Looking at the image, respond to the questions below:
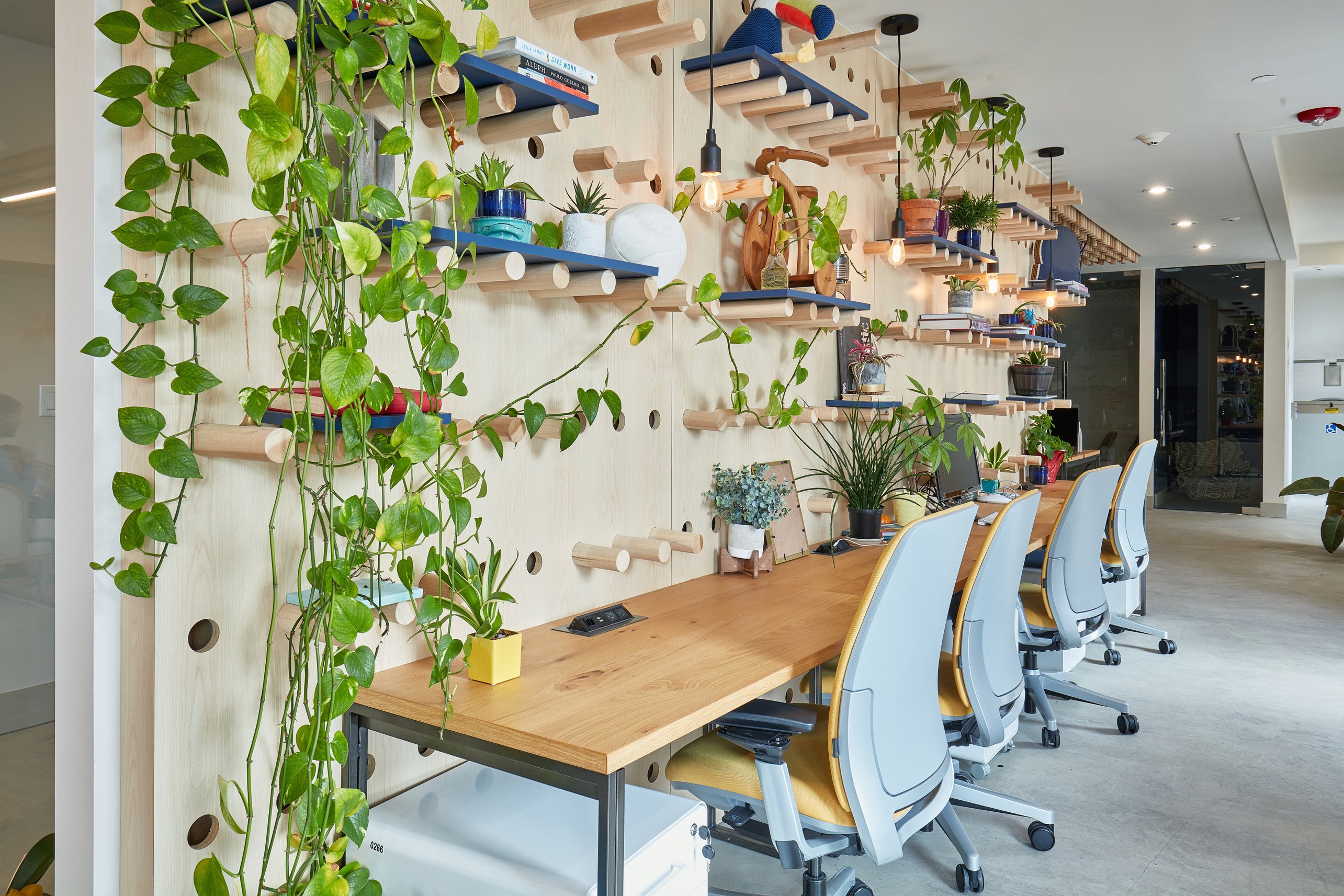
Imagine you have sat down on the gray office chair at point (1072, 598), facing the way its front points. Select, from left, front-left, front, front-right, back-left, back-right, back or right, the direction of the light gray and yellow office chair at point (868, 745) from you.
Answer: back-left

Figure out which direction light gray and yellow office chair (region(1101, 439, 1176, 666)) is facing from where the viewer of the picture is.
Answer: facing to the left of the viewer

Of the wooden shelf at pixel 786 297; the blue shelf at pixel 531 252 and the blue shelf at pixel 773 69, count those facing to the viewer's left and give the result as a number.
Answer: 0

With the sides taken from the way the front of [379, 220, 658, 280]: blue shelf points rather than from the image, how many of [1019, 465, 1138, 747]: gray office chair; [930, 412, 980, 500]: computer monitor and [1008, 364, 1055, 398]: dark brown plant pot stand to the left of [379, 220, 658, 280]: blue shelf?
3

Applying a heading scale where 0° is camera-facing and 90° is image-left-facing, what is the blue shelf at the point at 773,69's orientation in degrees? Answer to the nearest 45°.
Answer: approximately 315°

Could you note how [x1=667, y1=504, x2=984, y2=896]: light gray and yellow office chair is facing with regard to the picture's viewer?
facing away from the viewer and to the left of the viewer

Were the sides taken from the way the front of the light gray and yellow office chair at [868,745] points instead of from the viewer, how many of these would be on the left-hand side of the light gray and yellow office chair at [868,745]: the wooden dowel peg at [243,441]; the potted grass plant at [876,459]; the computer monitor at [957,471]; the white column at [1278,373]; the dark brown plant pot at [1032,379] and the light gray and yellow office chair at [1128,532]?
1

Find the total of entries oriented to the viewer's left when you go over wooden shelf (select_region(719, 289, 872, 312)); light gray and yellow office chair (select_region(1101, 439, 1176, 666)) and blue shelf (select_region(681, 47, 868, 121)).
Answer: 1

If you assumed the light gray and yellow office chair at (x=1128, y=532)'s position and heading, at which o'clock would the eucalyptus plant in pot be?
The eucalyptus plant in pot is roughly at 10 o'clock from the light gray and yellow office chair.

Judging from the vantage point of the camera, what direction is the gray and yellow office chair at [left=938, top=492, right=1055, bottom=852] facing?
facing away from the viewer and to the left of the viewer

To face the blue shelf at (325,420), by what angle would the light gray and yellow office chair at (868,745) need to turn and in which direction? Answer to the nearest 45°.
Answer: approximately 90° to its left

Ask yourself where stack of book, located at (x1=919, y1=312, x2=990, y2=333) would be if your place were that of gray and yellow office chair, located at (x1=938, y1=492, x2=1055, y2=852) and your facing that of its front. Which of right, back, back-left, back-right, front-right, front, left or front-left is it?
front-right

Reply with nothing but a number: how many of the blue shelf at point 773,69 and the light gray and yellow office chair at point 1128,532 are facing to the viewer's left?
1

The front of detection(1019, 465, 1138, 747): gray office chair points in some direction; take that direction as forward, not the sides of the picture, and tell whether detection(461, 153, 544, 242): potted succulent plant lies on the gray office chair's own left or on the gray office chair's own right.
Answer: on the gray office chair's own left

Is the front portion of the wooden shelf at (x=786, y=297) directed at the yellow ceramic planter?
no

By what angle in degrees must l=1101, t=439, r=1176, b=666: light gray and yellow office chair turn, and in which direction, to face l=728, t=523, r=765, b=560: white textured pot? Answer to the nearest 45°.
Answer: approximately 45° to its left

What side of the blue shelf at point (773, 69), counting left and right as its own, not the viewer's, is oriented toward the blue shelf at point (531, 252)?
right

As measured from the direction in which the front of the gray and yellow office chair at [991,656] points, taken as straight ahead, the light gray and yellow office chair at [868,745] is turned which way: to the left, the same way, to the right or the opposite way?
the same way
